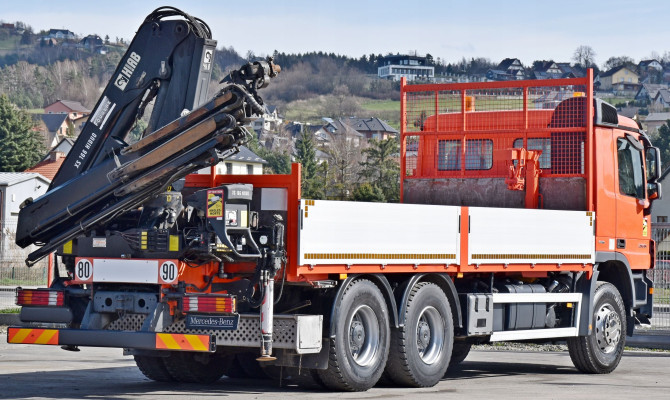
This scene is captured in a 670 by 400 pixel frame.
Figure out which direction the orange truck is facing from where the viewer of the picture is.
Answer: facing away from the viewer and to the right of the viewer

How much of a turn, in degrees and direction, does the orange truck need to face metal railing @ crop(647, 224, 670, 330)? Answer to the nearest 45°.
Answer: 0° — it already faces it
